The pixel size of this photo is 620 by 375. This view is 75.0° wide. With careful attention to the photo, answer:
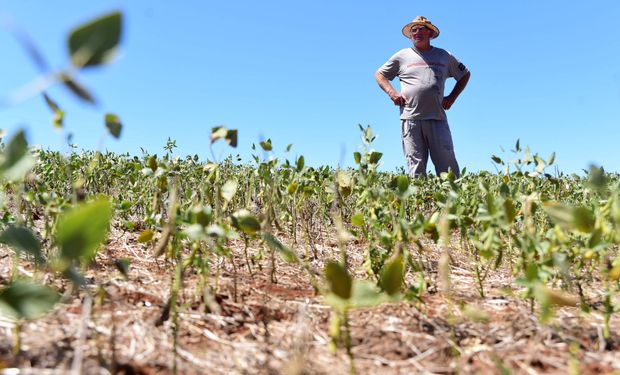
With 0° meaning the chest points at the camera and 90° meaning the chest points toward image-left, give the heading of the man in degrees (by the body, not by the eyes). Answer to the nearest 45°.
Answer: approximately 0°
